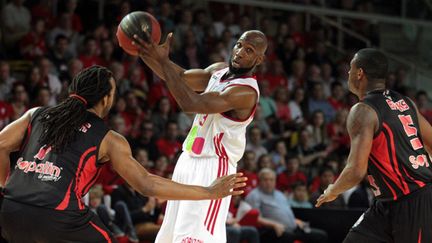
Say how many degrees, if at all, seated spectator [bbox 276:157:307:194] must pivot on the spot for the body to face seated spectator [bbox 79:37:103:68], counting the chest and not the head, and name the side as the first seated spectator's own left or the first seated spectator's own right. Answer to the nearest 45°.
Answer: approximately 90° to the first seated spectator's own right

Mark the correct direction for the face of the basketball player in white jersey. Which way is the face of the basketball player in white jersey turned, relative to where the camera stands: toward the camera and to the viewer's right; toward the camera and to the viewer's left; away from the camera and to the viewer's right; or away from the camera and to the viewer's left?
toward the camera and to the viewer's left

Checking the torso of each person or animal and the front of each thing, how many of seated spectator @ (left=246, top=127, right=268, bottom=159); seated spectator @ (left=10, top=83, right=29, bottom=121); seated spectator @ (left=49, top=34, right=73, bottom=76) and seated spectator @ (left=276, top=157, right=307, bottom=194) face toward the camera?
4

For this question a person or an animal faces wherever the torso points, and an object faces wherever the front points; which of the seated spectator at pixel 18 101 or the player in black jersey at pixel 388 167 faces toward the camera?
the seated spectator

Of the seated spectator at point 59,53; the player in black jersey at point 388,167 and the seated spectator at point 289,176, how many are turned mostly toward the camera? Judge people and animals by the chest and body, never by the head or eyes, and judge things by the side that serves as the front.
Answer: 2

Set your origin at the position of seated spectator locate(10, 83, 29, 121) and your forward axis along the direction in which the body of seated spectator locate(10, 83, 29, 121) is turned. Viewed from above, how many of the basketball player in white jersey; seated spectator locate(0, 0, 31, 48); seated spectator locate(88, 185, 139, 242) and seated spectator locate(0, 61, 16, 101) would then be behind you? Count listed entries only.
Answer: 2

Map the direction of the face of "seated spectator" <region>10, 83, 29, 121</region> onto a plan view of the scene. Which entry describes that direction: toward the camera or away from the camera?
toward the camera

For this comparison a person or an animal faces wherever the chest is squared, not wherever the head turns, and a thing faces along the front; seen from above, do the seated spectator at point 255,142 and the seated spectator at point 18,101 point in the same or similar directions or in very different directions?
same or similar directions

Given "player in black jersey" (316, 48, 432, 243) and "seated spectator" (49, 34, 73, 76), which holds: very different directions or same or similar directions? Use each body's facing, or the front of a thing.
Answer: very different directions

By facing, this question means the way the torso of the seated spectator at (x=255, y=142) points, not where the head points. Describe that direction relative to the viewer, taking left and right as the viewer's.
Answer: facing the viewer

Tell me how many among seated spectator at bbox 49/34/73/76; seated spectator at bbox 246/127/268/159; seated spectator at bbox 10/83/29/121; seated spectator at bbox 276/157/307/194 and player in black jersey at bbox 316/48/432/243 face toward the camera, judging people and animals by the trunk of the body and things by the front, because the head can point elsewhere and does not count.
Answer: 4

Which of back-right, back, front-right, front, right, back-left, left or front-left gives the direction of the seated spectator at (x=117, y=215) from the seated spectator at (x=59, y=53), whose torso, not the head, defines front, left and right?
front

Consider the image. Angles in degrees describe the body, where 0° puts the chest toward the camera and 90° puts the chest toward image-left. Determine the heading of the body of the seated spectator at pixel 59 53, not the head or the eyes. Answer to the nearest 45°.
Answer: approximately 0°

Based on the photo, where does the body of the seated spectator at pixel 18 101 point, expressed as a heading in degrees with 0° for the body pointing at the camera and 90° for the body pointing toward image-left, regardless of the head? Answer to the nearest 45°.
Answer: approximately 0°

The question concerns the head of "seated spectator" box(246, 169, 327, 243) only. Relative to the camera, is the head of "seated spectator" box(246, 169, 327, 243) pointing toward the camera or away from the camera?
toward the camera
